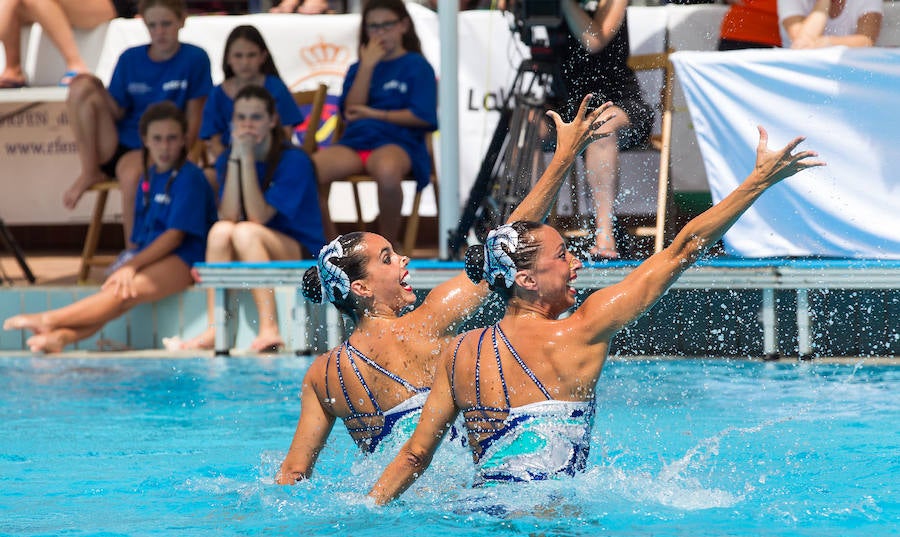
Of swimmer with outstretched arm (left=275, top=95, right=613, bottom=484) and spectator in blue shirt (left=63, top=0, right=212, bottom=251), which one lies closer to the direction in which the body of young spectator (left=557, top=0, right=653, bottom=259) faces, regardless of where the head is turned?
the swimmer with outstretched arm

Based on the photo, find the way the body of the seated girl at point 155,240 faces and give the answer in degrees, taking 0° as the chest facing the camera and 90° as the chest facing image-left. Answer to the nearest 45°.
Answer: approximately 45°

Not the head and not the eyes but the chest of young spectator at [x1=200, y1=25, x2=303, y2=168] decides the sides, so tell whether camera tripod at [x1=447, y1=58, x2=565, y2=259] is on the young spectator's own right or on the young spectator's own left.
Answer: on the young spectator's own left

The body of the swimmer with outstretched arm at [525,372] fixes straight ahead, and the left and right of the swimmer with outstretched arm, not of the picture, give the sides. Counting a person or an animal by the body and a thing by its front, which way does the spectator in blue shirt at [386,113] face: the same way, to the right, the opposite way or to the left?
the opposite way

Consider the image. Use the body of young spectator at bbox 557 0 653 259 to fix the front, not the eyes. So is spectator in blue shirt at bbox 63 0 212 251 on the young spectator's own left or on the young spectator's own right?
on the young spectator's own right

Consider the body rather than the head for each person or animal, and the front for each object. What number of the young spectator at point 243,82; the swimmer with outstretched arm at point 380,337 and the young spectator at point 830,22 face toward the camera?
2

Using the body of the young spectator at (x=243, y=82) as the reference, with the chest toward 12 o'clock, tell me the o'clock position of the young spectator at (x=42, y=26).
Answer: the young spectator at (x=42, y=26) is roughly at 4 o'clock from the young spectator at (x=243, y=82).

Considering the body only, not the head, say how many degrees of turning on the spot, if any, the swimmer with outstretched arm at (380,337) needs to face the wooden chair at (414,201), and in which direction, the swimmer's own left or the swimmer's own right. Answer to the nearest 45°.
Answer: approximately 45° to the swimmer's own left

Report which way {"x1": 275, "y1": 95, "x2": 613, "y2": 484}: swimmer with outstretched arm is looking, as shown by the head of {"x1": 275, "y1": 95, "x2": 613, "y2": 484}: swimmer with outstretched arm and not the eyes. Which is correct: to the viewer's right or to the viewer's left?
to the viewer's right

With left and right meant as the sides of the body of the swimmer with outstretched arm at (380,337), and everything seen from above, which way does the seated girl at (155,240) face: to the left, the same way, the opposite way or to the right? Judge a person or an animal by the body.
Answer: the opposite way

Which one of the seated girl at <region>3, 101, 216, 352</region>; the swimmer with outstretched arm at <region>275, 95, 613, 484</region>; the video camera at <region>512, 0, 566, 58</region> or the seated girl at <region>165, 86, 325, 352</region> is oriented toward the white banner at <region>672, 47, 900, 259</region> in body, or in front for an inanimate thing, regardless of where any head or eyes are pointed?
the swimmer with outstretched arm

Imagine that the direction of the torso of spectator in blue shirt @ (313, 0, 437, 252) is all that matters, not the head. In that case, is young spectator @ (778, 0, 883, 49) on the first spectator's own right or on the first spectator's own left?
on the first spectator's own left

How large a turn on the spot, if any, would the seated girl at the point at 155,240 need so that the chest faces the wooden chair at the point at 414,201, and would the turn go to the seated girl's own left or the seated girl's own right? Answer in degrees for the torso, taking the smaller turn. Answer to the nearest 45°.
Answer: approximately 135° to the seated girl's own left
